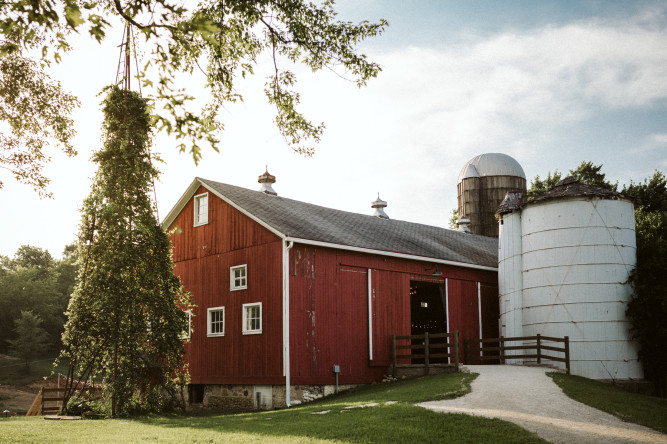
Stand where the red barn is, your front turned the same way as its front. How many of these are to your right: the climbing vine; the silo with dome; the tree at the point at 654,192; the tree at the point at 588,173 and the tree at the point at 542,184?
1

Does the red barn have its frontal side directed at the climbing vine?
no

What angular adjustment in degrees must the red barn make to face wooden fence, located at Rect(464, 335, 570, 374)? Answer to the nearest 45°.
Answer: approximately 45° to its left

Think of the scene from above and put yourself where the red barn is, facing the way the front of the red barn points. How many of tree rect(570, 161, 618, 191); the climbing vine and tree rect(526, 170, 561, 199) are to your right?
1

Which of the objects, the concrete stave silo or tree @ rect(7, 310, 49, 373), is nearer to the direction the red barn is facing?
the concrete stave silo

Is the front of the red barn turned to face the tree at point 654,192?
no

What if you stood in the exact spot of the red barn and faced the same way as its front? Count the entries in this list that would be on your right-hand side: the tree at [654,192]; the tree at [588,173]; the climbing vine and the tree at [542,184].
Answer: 1

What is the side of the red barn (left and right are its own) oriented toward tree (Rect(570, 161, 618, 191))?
left

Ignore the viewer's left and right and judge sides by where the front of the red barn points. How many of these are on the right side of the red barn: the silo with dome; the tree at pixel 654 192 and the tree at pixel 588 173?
0

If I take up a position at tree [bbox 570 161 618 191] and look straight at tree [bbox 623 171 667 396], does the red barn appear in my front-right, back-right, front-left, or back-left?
front-right

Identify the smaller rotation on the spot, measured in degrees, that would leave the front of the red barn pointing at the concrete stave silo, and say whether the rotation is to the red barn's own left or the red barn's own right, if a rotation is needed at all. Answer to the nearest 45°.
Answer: approximately 45° to the red barn's own left

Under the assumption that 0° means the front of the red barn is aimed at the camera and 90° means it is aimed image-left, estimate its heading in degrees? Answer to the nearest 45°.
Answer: approximately 315°

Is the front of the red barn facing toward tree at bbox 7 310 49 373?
no

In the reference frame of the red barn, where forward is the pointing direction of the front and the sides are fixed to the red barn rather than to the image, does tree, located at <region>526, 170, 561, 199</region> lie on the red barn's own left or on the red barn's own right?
on the red barn's own left

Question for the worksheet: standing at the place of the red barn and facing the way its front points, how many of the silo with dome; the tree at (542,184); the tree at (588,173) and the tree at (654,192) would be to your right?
0
